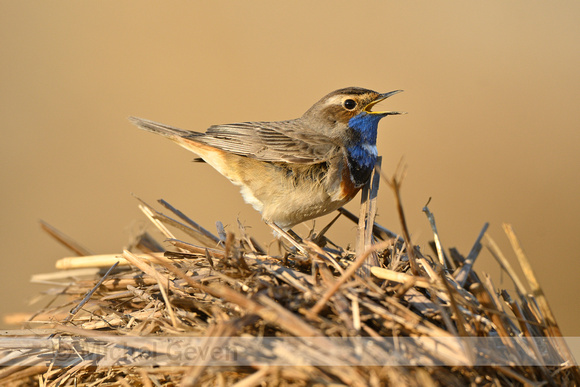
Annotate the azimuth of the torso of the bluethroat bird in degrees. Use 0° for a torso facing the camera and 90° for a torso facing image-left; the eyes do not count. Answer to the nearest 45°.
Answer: approximately 270°
